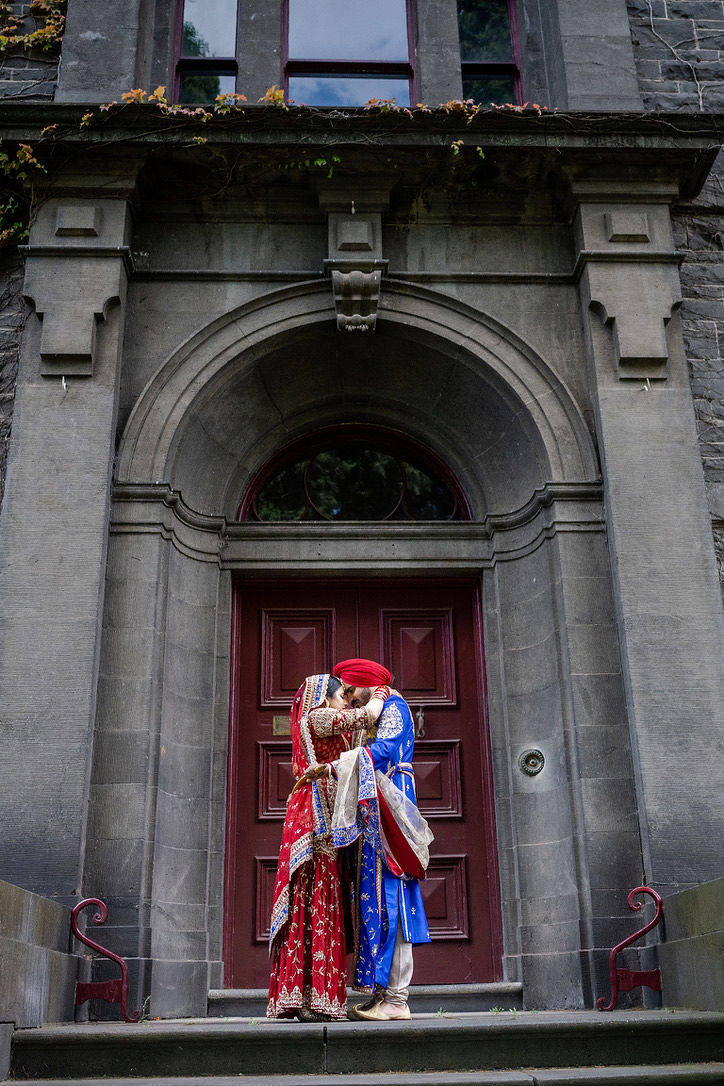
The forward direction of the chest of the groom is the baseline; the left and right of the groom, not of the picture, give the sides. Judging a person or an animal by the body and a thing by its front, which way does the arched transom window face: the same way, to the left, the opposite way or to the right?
to the left

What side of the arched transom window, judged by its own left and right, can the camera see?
front

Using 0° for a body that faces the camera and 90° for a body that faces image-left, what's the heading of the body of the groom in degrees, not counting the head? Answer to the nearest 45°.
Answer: approximately 90°

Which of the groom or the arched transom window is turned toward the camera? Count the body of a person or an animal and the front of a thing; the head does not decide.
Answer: the arched transom window

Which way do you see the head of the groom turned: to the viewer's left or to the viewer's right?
to the viewer's left

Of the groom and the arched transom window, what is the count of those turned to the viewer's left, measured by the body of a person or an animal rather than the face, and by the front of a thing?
1
